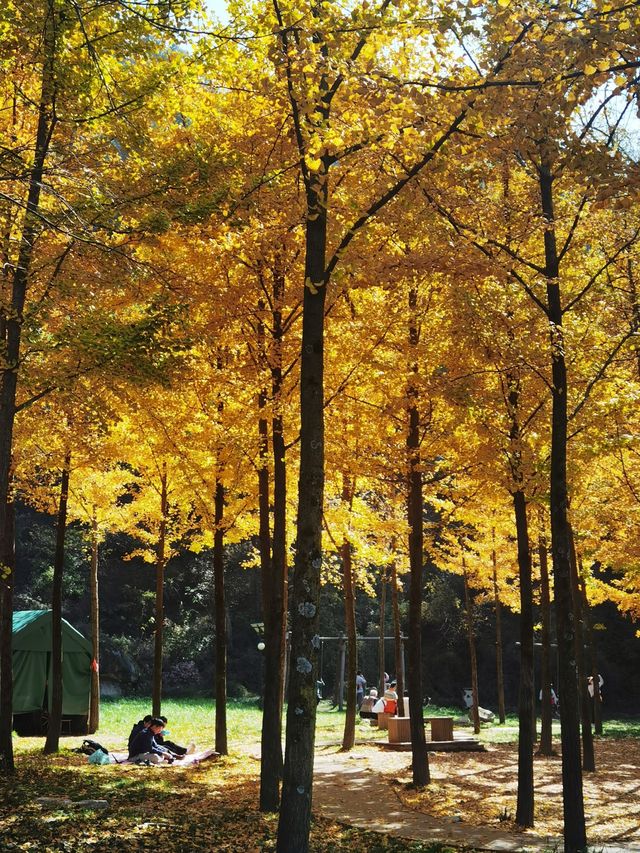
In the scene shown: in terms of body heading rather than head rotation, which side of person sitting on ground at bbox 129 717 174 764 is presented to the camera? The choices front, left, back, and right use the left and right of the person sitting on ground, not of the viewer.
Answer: right

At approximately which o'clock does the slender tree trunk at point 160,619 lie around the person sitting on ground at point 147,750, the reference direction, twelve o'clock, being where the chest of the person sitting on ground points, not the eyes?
The slender tree trunk is roughly at 9 o'clock from the person sitting on ground.

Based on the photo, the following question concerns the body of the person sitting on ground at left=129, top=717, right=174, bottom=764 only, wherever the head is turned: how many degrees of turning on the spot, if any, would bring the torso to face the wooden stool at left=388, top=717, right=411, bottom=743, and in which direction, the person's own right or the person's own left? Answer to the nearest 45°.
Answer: approximately 45° to the person's own left

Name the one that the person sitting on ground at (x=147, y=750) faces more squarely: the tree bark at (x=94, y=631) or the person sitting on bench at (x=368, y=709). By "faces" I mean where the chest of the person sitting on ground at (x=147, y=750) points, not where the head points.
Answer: the person sitting on bench

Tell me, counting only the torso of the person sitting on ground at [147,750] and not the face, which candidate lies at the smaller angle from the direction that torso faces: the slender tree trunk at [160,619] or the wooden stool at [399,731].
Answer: the wooden stool

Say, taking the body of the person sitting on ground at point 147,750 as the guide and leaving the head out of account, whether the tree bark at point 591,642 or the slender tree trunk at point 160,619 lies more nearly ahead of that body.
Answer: the tree bark

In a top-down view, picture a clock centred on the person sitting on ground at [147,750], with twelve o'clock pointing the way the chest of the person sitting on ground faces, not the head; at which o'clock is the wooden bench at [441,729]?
The wooden bench is roughly at 11 o'clock from the person sitting on ground.

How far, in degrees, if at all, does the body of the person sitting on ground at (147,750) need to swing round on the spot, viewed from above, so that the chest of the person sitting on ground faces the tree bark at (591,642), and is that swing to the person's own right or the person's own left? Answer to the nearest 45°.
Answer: approximately 45° to the person's own left
